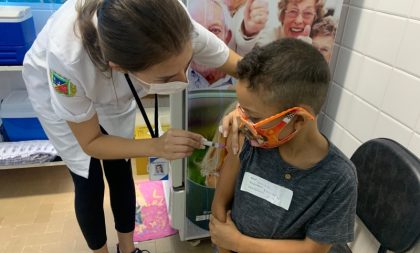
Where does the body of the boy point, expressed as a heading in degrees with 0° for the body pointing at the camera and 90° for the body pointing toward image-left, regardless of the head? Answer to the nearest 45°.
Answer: approximately 45°

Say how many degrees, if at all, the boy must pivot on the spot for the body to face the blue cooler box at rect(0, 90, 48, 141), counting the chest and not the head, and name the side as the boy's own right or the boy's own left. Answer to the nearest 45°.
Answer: approximately 90° to the boy's own right

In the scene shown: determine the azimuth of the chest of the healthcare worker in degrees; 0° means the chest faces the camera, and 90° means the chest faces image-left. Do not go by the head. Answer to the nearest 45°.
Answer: approximately 315°

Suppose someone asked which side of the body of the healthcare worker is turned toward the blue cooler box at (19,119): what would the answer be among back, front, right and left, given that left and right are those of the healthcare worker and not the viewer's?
back

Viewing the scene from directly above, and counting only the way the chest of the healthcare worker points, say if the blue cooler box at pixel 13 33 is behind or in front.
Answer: behind

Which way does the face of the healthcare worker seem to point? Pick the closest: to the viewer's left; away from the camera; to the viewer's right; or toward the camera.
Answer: to the viewer's right
